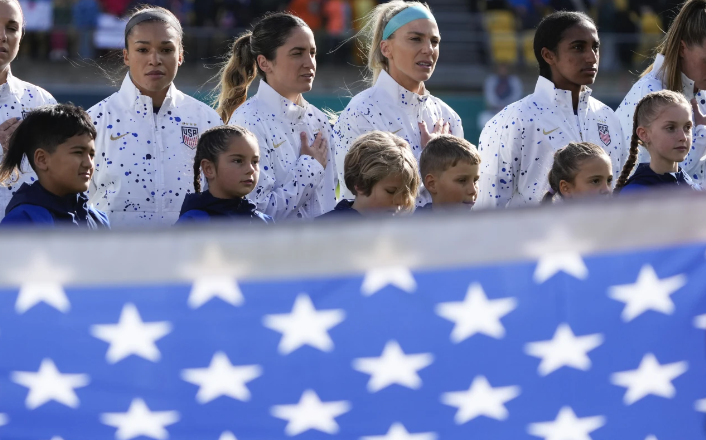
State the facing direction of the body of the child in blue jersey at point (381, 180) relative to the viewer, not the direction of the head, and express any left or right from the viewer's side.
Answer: facing the viewer and to the right of the viewer

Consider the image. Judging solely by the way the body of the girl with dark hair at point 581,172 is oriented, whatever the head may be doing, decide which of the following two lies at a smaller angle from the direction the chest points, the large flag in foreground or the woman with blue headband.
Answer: the large flag in foreground

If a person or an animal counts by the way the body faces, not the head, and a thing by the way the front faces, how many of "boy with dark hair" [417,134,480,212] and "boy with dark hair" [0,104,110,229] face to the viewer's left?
0

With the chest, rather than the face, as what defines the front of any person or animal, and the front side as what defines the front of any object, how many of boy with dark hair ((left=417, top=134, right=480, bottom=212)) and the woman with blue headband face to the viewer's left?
0

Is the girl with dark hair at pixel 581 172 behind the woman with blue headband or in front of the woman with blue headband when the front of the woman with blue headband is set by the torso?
in front

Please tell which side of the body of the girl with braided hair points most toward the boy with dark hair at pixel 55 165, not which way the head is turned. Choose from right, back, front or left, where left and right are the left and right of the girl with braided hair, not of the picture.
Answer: right

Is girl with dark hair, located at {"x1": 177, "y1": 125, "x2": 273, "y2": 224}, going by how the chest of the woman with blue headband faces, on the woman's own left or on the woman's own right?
on the woman's own right
